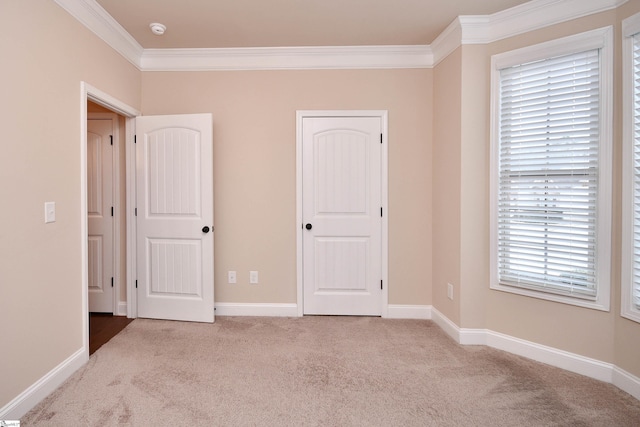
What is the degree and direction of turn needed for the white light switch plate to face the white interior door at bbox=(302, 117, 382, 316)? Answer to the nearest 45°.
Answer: approximately 45° to its left

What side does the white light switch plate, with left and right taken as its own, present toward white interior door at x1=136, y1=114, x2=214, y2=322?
left

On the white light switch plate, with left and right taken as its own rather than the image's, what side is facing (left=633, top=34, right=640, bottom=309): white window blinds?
front

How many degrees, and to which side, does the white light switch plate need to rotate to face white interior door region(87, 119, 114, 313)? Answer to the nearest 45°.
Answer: approximately 135° to its left

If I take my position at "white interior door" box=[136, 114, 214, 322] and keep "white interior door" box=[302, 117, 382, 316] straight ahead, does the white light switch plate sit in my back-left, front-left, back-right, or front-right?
back-right

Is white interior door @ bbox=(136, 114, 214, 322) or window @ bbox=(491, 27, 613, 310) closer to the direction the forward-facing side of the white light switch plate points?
the window

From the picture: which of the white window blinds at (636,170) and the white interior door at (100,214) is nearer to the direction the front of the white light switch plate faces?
the white window blinds

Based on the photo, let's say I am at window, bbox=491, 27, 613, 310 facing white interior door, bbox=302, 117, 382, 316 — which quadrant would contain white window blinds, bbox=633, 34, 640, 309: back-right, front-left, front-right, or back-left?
back-left

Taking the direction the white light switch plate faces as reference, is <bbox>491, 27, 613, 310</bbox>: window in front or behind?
in front

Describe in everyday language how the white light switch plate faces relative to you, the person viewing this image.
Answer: facing the viewer and to the right of the viewer
